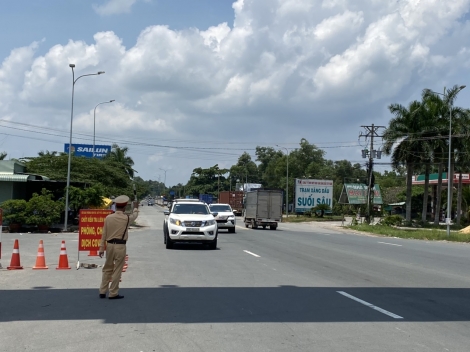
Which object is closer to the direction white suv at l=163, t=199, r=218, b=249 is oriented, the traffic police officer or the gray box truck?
the traffic police officer

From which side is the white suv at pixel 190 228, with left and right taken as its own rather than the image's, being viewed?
front

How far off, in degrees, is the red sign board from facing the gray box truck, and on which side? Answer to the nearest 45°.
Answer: approximately 135° to its left

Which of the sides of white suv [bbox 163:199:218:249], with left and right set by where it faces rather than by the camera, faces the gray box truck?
back

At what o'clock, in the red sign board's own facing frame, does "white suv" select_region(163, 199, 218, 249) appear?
The white suv is roughly at 7 o'clock from the red sign board.

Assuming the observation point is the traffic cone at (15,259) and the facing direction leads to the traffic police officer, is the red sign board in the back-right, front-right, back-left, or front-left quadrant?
front-left

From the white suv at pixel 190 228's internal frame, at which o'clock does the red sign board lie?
The red sign board is roughly at 1 o'clock from the white suv.

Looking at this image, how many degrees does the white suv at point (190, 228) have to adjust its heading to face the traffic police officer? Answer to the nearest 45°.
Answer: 0° — it already faces them

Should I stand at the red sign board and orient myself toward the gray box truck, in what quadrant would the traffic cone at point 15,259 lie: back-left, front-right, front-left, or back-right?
back-left

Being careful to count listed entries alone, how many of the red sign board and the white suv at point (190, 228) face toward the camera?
2

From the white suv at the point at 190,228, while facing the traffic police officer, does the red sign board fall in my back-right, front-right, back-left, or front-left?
front-right

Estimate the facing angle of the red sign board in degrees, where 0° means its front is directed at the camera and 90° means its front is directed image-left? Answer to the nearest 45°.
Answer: approximately 0°

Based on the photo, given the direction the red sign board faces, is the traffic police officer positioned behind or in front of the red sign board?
in front

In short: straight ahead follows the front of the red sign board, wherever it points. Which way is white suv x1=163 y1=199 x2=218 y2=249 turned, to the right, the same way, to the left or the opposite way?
the same way
